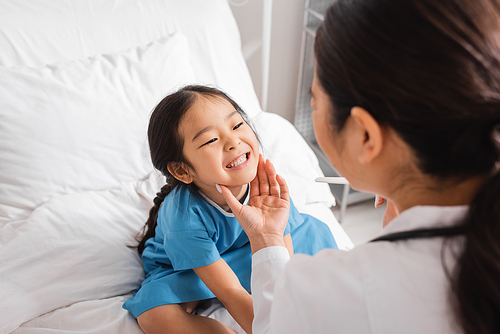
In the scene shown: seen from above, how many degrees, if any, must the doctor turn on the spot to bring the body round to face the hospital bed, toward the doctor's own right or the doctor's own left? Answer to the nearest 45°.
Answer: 0° — they already face it

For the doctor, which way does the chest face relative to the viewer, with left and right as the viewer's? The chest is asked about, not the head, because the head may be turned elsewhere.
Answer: facing away from the viewer and to the left of the viewer

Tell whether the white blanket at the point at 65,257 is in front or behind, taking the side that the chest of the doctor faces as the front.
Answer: in front

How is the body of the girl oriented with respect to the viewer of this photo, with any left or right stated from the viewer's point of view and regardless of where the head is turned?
facing the viewer and to the right of the viewer

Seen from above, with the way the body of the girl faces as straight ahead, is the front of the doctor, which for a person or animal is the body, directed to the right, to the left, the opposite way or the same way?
the opposite way

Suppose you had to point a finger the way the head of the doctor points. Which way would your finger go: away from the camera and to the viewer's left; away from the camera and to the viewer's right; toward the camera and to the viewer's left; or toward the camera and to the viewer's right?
away from the camera and to the viewer's left

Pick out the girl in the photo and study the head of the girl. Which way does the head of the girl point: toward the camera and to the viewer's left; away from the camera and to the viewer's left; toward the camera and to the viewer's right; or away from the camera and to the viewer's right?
toward the camera and to the viewer's right
